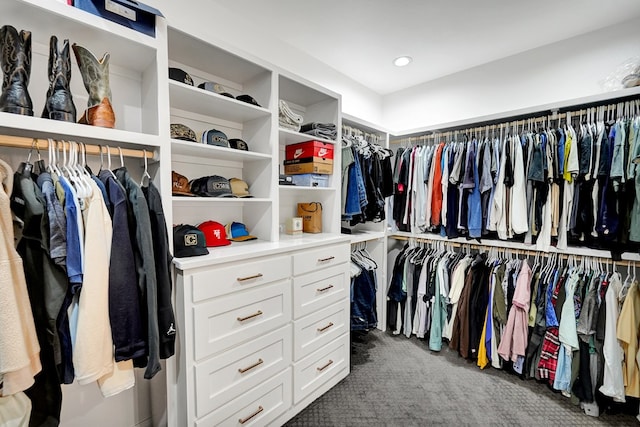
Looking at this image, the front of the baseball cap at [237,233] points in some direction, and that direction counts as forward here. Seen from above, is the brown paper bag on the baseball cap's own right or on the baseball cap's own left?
on the baseball cap's own left

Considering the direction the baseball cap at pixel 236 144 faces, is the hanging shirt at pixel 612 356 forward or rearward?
forward

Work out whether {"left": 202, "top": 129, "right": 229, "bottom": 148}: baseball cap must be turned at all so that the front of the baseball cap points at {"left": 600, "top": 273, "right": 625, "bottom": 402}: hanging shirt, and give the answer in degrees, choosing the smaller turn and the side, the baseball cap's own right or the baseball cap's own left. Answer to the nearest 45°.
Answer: approximately 45° to the baseball cap's own left

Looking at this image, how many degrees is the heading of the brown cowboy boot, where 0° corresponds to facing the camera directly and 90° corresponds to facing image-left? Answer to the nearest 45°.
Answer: approximately 315°

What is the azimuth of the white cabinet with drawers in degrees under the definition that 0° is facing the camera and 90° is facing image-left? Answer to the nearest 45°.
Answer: approximately 315°

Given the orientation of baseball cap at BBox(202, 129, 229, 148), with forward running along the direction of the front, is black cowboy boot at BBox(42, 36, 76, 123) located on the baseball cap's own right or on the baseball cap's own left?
on the baseball cap's own right

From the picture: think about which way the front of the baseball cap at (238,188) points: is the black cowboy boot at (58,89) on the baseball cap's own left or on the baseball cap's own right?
on the baseball cap's own right

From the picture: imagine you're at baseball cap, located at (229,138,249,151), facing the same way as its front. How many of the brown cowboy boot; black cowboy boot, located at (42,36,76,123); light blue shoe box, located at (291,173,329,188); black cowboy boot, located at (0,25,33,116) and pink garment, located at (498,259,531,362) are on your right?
3
